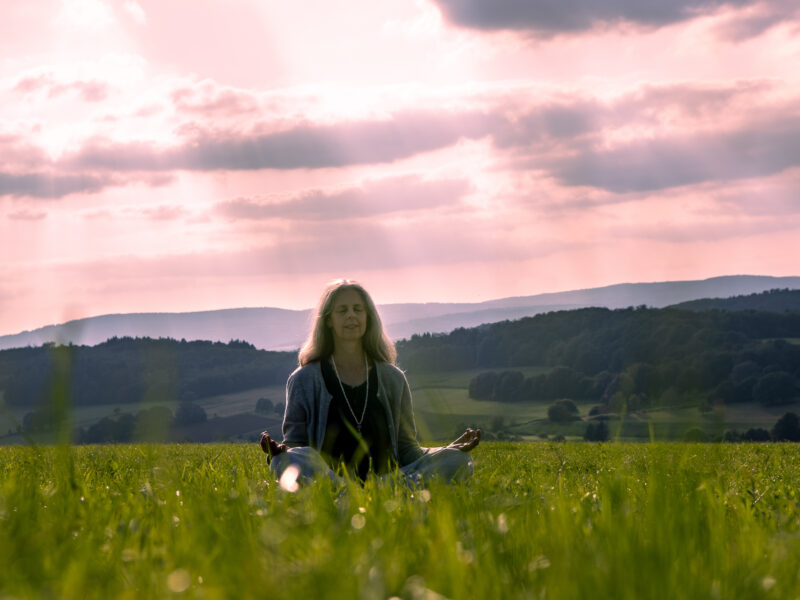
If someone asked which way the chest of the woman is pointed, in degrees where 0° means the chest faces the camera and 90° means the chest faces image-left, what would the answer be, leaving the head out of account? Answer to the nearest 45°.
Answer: approximately 0°
